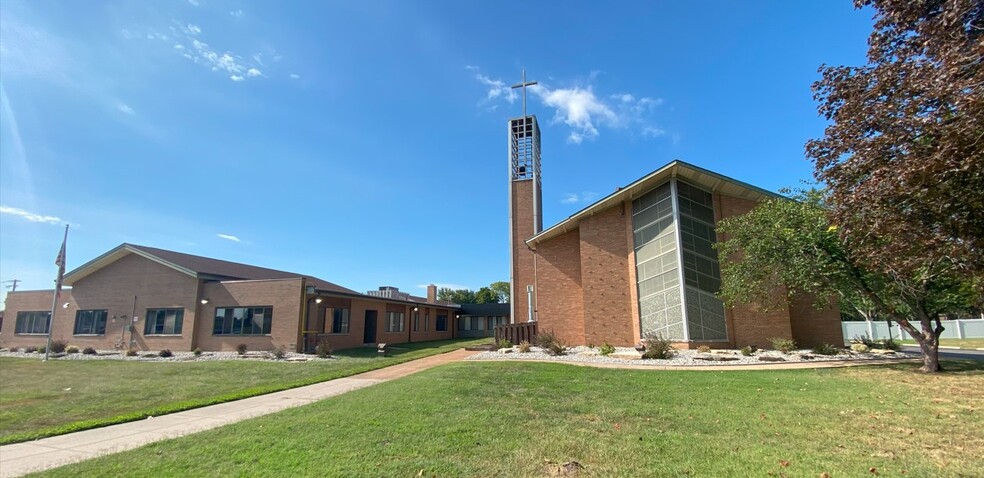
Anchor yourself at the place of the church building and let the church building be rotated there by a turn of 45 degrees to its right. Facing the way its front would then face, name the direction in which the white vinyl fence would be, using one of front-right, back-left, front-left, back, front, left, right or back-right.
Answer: back

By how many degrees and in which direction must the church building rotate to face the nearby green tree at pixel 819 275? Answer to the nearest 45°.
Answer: approximately 45° to its left

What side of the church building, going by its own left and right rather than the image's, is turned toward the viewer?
front

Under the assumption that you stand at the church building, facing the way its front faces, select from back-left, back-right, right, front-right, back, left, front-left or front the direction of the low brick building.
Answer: right

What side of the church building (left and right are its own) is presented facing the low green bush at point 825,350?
left

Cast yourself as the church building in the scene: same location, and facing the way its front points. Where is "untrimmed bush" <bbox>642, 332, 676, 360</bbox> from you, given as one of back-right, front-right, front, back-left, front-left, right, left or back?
front

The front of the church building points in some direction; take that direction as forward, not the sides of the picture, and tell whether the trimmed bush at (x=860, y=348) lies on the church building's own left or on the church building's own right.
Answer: on the church building's own left

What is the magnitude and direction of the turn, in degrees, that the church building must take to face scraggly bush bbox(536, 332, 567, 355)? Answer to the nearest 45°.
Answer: approximately 45° to its right
